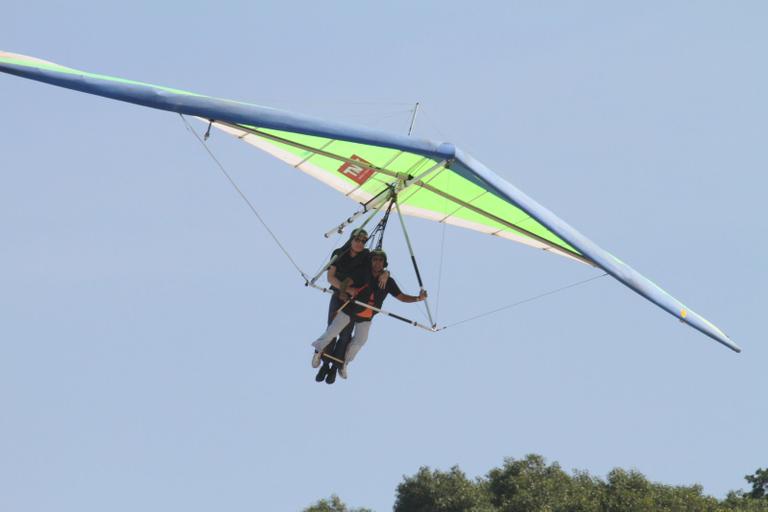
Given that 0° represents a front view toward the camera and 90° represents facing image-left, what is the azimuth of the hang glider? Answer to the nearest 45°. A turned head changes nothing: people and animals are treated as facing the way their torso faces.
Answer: approximately 315°

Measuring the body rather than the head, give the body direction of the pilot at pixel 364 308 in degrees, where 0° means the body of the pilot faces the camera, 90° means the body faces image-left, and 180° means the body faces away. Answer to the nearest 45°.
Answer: approximately 0°
